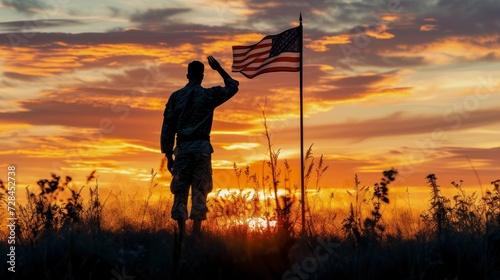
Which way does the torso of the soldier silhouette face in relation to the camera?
away from the camera
